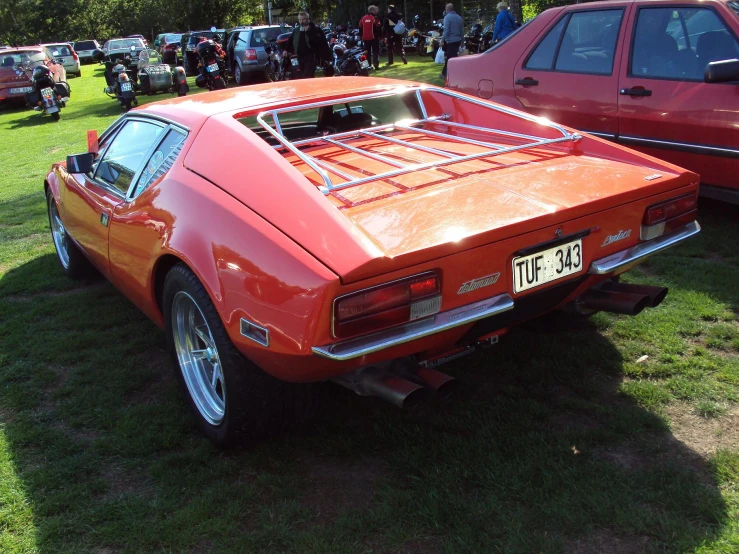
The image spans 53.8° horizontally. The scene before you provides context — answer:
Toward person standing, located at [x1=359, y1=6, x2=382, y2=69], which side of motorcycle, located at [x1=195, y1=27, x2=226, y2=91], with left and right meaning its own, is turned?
right

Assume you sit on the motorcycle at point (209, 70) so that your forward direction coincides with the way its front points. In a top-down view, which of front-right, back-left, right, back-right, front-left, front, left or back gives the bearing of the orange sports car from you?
back

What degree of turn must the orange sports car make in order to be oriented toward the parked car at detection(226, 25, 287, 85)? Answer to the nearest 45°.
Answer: approximately 45° to its right

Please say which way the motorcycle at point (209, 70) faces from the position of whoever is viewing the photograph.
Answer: facing away from the viewer

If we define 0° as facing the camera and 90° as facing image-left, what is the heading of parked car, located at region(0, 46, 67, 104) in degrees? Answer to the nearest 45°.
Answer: approximately 180°

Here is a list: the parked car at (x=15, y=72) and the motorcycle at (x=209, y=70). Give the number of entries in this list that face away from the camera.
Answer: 2

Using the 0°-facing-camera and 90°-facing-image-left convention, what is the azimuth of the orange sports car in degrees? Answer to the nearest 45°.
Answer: approximately 135°

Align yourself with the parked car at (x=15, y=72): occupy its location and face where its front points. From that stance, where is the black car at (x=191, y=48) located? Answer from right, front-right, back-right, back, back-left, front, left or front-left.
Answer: front-right

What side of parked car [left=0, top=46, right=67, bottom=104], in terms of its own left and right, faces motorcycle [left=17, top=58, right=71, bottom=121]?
back

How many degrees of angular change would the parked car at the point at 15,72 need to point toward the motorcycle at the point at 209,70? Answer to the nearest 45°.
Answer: approximately 135° to its right
